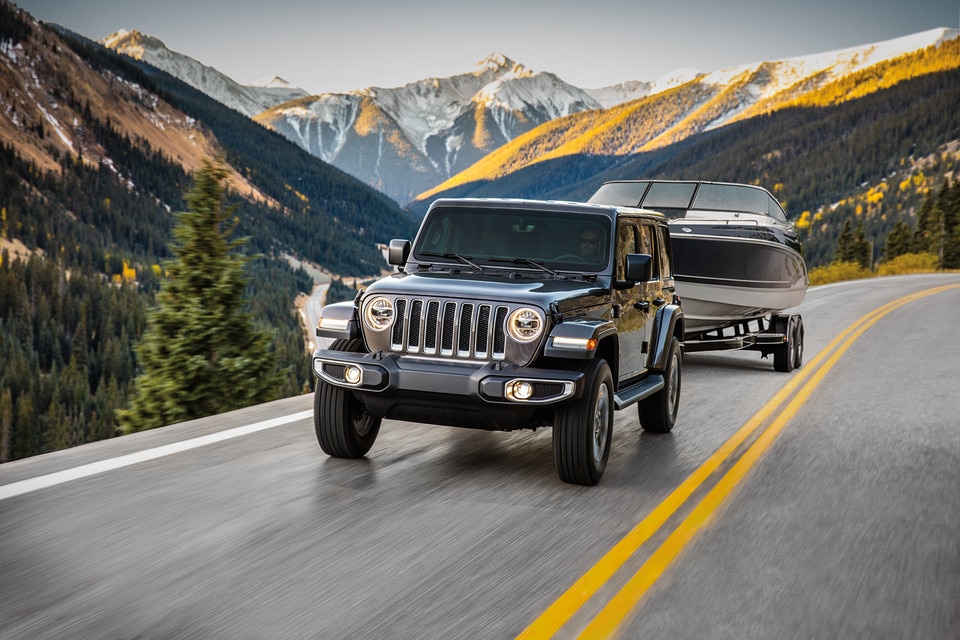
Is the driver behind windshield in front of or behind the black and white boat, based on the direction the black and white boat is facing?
in front

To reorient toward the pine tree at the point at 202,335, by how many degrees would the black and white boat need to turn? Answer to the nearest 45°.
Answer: approximately 45° to its right

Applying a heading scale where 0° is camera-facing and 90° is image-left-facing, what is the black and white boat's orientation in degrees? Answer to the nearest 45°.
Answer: approximately 45°

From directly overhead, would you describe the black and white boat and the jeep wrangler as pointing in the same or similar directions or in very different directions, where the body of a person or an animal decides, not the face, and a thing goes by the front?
same or similar directions

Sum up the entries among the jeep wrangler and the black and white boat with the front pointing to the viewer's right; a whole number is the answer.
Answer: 0

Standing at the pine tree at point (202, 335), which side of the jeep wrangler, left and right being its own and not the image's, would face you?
right

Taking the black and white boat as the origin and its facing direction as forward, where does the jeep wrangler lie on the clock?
The jeep wrangler is roughly at 11 o'clock from the black and white boat.

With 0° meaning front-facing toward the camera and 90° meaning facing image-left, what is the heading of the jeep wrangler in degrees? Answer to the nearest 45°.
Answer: approximately 45°

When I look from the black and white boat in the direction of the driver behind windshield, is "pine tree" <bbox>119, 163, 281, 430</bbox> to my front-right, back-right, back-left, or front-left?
front-right
